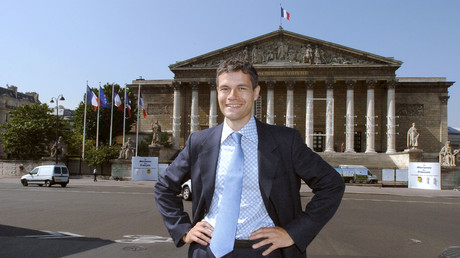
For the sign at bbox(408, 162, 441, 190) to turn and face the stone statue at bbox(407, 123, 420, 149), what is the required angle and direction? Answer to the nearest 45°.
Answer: approximately 180°

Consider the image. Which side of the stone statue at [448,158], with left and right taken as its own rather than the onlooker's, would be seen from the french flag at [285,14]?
right

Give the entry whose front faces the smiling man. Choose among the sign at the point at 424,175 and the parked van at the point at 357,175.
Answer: the sign

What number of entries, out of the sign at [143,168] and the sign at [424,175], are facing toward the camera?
2

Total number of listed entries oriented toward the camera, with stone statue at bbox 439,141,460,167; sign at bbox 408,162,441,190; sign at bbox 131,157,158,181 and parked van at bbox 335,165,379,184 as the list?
3

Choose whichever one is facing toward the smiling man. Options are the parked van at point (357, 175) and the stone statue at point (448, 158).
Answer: the stone statue

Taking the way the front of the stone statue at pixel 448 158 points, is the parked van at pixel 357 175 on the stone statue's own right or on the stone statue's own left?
on the stone statue's own right

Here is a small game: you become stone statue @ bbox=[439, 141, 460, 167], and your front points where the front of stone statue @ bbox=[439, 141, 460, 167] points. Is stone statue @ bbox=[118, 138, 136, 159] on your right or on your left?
on your right

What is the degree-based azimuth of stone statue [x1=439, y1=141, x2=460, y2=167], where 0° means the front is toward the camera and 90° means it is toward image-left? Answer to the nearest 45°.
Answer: approximately 0°
